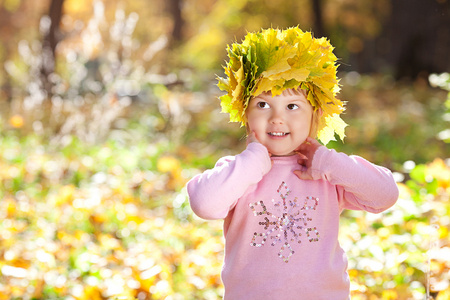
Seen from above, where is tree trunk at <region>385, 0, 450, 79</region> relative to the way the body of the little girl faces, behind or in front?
behind

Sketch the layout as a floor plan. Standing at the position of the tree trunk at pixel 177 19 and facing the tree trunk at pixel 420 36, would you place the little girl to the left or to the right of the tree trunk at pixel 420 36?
right

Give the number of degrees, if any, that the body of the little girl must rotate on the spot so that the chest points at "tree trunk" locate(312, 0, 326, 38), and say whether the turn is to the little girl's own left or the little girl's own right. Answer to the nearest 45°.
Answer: approximately 180°

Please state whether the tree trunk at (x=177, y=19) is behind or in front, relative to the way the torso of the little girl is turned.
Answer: behind

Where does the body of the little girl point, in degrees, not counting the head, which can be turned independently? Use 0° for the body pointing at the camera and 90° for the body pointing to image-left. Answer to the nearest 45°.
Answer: approximately 0°
